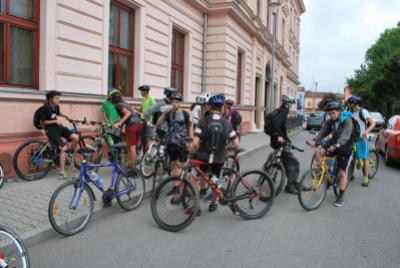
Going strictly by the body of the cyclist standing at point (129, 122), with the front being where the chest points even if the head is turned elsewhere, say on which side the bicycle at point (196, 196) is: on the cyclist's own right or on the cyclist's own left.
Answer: on the cyclist's own left

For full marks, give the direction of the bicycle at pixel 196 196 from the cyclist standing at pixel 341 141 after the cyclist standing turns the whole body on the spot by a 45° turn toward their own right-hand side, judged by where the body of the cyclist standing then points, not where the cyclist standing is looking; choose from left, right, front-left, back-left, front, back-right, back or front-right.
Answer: front-left

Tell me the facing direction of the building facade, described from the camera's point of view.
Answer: facing the viewer and to the right of the viewer

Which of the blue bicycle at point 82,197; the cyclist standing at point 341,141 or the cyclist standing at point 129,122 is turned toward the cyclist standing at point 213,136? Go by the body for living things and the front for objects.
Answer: the cyclist standing at point 341,141

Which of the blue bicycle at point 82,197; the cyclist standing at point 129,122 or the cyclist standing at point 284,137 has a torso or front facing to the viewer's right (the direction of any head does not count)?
the cyclist standing at point 284,137

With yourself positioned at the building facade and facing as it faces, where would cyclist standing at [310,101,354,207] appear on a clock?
The cyclist standing is roughly at 12 o'clock from the building facade.

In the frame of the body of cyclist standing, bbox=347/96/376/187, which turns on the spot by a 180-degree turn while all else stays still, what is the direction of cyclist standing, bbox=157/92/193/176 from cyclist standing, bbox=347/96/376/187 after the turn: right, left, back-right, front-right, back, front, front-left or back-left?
back

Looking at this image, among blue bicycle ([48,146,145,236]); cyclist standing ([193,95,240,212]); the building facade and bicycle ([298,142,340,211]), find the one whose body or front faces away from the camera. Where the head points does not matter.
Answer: the cyclist standing

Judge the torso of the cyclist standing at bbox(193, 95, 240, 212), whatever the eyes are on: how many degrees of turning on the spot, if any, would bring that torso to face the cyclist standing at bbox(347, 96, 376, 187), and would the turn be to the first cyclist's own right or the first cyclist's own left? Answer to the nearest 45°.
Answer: approximately 45° to the first cyclist's own right

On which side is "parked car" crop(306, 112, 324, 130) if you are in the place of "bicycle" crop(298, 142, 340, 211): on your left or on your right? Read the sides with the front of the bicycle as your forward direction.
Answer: on your right

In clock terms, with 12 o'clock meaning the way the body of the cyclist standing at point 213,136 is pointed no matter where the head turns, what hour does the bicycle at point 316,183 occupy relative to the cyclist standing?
The bicycle is roughly at 2 o'clock from the cyclist standing.

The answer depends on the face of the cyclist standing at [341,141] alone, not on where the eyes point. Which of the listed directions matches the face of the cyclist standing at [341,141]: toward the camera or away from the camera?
toward the camera

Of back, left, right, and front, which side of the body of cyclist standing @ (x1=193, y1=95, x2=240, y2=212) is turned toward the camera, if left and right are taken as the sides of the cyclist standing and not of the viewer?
back

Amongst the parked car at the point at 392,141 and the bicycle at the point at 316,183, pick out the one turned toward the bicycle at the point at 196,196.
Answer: the bicycle at the point at 316,183

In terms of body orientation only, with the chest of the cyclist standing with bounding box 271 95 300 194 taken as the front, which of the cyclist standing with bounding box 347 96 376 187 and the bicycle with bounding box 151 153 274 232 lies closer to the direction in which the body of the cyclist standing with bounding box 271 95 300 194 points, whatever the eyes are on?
the cyclist standing

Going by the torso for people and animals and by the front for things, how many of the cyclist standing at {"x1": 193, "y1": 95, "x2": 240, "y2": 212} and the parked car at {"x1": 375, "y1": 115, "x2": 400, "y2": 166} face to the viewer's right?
0

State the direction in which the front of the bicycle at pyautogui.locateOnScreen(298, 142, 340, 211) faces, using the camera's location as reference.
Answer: facing the viewer and to the left of the viewer
